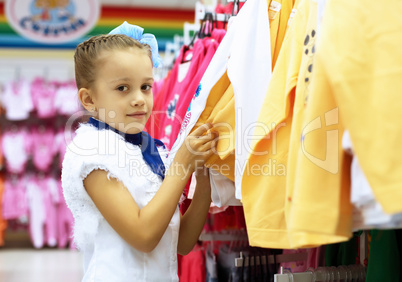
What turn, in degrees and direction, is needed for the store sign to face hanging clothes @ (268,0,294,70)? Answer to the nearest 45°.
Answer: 0° — it already faces it

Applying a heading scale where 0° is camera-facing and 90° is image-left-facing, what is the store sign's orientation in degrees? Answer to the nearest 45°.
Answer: approximately 0°

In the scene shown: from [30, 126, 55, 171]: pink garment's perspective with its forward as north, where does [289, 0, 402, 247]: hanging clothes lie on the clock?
The hanging clothes is roughly at 12 o'clock from the pink garment.

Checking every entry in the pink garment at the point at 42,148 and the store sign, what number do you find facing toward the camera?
2

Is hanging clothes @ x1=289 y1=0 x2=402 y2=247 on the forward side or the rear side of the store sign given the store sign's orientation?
on the forward side
